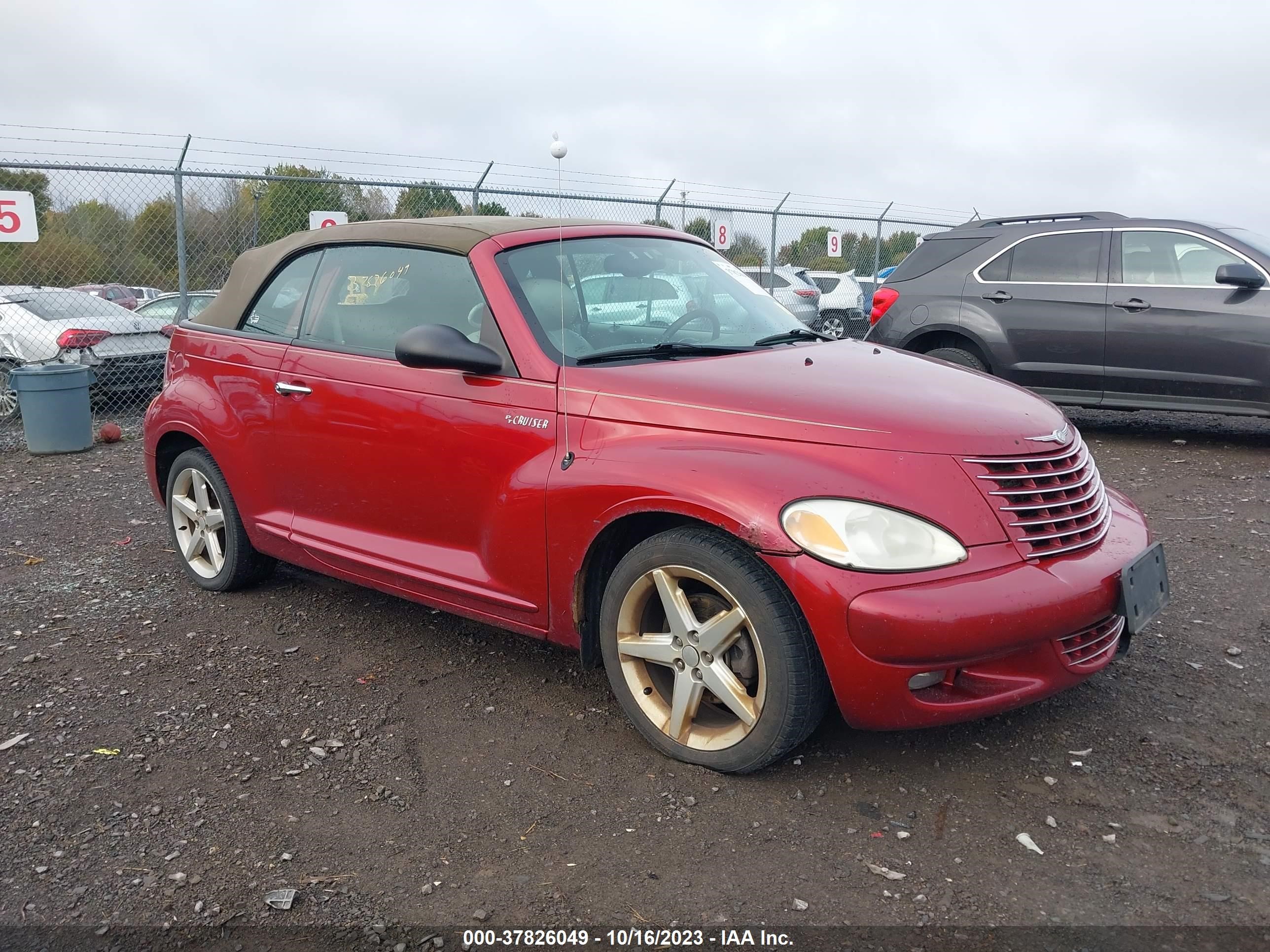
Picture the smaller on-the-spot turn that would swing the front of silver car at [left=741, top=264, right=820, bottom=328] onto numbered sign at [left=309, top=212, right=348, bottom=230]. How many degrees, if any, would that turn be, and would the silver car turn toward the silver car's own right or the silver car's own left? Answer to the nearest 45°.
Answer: approximately 90° to the silver car's own left

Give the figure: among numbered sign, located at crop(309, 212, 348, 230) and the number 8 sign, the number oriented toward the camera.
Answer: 2

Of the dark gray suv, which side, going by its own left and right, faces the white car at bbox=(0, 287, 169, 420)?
back

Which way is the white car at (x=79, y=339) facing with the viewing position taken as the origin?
facing away from the viewer and to the left of the viewer

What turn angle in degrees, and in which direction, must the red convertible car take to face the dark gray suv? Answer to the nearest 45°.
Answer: approximately 90° to its left

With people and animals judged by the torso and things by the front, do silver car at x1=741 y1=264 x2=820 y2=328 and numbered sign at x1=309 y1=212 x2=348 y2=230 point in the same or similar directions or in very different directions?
very different directions

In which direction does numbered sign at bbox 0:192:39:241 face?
toward the camera

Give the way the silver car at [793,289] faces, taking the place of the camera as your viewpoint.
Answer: facing away from the viewer and to the left of the viewer

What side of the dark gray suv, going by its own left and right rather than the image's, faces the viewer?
right

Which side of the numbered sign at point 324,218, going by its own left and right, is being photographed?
front

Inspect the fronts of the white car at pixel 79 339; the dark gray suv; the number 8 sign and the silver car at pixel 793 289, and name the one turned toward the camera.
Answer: the number 8 sign

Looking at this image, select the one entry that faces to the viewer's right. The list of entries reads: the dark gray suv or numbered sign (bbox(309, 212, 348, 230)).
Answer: the dark gray suv

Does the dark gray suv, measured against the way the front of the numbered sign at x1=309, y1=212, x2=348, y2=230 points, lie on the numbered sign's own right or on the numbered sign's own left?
on the numbered sign's own left

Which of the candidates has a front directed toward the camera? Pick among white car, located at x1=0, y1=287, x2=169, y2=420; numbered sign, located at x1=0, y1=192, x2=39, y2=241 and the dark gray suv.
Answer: the numbered sign

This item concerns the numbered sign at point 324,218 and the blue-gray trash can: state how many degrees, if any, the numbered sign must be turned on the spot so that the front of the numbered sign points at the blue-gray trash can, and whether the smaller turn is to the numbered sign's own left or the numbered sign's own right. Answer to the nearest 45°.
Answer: approximately 45° to the numbered sign's own right

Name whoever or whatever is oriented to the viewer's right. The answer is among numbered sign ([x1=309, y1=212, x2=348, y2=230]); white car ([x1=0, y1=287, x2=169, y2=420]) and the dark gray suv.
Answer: the dark gray suv
